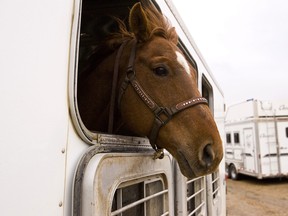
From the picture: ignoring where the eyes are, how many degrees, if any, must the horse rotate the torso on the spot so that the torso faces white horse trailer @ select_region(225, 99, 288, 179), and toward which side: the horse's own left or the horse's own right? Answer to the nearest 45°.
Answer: approximately 90° to the horse's own left
